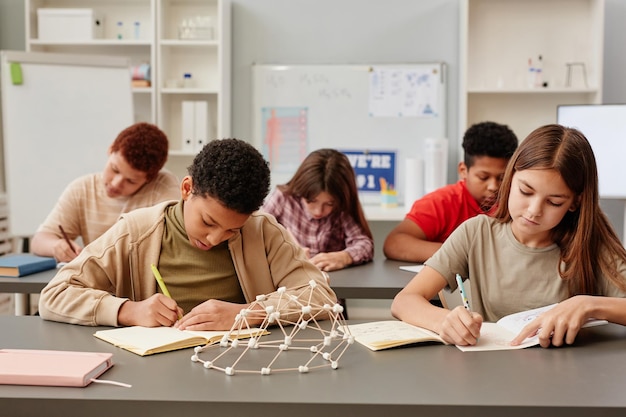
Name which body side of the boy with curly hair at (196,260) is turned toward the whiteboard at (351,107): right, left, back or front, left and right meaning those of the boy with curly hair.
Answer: back

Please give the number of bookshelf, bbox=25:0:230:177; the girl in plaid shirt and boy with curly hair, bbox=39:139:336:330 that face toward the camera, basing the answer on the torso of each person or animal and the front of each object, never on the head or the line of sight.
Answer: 3

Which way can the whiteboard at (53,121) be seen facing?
toward the camera

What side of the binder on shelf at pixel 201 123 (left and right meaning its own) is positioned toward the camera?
front

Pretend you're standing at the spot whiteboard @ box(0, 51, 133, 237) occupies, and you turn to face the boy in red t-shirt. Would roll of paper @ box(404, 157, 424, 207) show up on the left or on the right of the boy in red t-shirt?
left

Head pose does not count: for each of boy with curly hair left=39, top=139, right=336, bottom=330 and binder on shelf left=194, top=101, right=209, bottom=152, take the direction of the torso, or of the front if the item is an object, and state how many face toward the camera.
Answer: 2

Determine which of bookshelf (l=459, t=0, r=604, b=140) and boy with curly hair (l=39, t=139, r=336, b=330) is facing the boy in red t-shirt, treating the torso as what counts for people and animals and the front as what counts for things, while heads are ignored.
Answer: the bookshelf

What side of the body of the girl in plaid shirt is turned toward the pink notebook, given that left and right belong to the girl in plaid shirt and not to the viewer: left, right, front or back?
front

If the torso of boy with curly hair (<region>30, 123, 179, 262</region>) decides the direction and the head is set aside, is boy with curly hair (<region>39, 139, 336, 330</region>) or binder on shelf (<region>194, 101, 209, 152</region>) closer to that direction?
the boy with curly hair

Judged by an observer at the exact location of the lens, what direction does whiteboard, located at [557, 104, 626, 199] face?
facing the viewer

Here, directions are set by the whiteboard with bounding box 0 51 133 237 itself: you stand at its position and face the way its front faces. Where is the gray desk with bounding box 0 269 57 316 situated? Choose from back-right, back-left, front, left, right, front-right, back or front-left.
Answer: front

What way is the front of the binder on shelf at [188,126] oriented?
toward the camera

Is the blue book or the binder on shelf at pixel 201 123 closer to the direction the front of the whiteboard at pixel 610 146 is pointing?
the blue book

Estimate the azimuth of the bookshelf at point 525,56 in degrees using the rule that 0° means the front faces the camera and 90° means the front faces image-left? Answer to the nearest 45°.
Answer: approximately 0°
